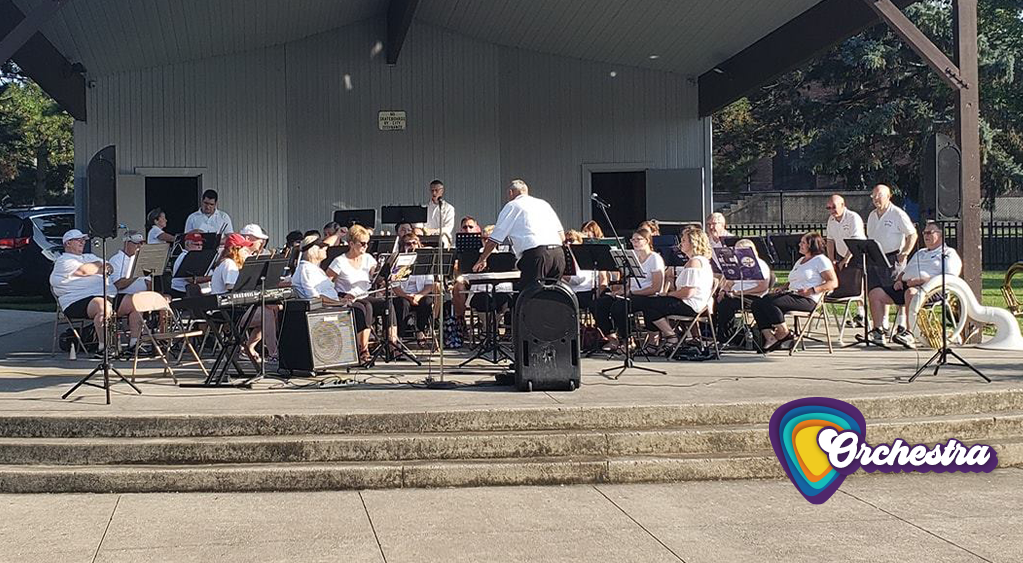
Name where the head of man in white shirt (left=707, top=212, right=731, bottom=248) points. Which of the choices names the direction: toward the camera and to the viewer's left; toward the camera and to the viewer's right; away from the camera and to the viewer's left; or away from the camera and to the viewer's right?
toward the camera and to the viewer's left

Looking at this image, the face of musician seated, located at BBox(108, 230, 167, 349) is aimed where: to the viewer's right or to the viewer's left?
to the viewer's right

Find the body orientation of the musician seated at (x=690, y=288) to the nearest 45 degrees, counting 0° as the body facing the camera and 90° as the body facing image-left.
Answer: approximately 90°

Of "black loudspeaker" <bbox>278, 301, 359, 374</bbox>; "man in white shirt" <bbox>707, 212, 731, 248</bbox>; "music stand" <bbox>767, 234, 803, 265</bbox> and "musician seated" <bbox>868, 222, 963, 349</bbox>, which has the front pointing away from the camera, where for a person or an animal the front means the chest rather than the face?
the music stand

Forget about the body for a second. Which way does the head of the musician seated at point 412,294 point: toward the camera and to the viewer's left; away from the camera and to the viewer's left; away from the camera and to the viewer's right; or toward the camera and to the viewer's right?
toward the camera and to the viewer's right

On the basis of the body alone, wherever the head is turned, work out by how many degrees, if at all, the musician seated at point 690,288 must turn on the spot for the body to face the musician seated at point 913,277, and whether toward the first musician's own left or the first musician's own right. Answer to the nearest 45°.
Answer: approximately 135° to the first musician's own right

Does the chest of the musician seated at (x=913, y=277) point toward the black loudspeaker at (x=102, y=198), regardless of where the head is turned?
yes

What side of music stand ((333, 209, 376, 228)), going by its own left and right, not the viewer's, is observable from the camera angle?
back

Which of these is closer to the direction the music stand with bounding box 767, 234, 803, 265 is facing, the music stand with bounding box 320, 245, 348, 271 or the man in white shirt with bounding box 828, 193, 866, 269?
the man in white shirt

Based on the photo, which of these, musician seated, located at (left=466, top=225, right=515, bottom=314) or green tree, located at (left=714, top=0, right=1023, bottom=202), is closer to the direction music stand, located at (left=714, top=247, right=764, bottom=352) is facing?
the green tree

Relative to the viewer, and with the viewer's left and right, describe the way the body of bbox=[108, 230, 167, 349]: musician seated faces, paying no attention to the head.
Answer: facing to the right of the viewer

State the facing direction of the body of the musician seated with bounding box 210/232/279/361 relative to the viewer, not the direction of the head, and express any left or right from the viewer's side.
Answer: facing to the right of the viewer

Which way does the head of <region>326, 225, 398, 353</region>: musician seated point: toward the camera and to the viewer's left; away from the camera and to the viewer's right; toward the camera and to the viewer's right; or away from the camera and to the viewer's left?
toward the camera and to the viewer's right
